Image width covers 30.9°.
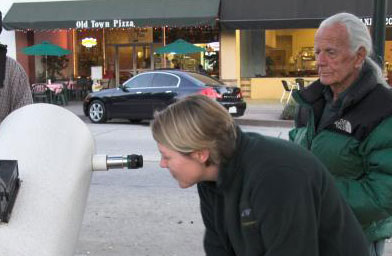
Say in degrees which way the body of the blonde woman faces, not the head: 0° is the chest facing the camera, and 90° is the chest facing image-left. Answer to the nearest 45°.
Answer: approximately 90°

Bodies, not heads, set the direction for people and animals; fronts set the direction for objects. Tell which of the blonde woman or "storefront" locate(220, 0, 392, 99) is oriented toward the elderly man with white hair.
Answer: the storefront

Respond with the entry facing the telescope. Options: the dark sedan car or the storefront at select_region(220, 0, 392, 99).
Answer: the storefront

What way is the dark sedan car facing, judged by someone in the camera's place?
facing away from the viewer and to the left of the viewer

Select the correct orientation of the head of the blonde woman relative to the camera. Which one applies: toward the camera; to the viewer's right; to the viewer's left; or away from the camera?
to the viewer's left

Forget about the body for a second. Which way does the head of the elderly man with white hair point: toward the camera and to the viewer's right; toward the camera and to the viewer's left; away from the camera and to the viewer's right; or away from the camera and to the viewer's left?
toward the camera and to the viewer's left

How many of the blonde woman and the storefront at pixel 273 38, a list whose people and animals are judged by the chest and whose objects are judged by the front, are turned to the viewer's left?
1

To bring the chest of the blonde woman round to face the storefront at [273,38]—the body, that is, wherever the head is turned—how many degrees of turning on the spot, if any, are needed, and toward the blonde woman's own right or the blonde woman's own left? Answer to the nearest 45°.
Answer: approximately 90° to the blonde woman's own right

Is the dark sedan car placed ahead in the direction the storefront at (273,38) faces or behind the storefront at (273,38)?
ahead

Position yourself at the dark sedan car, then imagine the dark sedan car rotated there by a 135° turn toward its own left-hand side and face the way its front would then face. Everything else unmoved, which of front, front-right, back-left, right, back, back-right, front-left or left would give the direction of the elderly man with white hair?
front

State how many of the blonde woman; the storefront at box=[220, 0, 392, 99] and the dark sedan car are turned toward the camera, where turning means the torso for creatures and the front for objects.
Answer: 1

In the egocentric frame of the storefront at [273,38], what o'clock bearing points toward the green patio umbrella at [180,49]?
The green patio umbrella is roughly at 2 o'clock from the storefront.

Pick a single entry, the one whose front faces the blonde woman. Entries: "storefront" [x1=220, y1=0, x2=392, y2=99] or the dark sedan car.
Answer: the storefront
